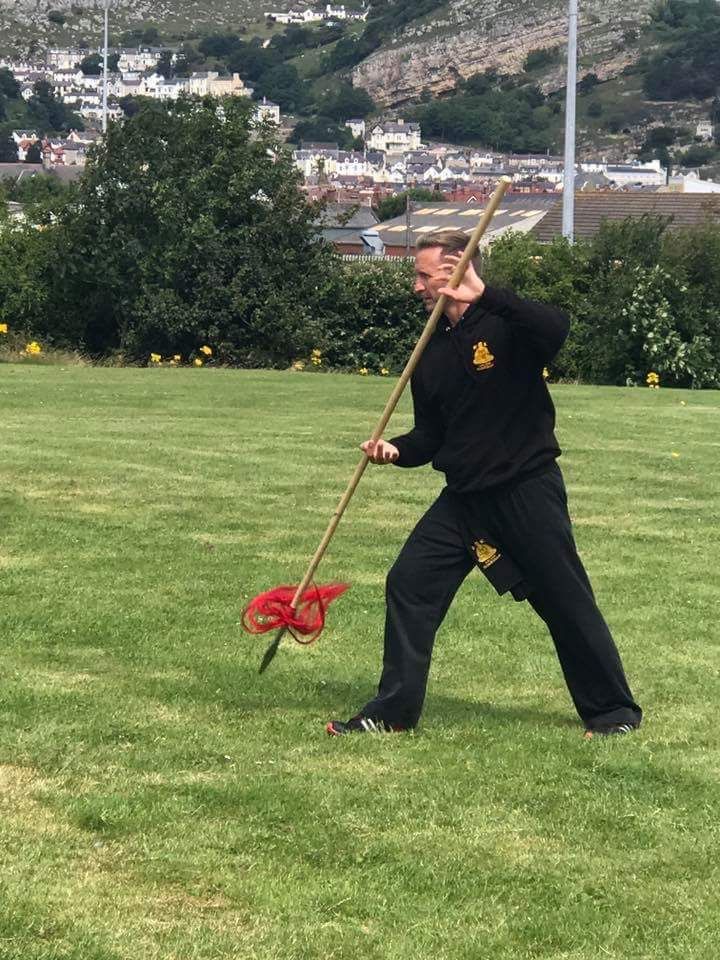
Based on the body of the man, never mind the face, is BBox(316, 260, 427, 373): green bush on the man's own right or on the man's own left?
on the man's own right

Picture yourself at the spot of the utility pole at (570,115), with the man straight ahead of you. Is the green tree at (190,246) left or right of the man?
right

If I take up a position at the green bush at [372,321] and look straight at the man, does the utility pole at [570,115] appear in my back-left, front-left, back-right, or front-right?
back-left

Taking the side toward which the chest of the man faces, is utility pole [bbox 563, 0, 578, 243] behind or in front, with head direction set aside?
behind

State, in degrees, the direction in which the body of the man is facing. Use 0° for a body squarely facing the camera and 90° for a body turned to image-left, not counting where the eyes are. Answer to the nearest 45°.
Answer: approximately 45°

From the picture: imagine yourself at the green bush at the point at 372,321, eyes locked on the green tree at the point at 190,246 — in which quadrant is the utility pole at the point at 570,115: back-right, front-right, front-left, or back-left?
back-right

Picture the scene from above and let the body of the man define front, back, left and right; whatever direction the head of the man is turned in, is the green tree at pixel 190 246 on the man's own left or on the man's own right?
on the man's own right
